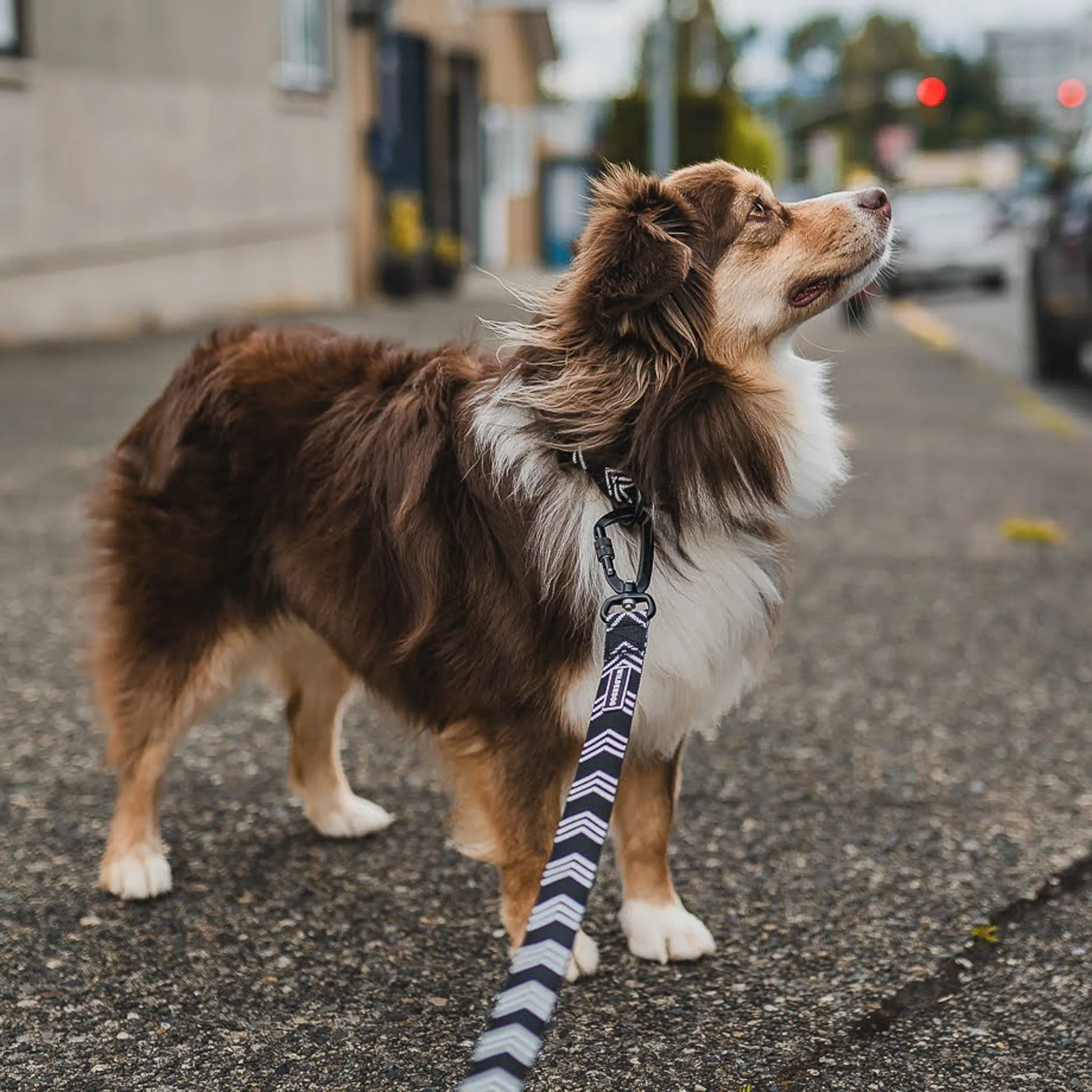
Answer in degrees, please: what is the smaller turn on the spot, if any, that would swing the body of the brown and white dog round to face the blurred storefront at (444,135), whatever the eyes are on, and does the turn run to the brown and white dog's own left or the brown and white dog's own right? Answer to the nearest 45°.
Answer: approximately 135° to the brown and white dog's own left

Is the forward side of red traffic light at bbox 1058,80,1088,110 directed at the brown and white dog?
yes

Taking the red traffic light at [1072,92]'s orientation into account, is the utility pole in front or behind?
in front

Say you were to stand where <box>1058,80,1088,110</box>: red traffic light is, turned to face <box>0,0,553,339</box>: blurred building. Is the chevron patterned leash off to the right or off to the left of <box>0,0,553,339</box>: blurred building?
left

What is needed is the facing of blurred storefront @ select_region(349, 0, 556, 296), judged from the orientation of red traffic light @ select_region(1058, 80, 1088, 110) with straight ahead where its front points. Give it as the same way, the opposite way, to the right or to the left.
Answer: to the left

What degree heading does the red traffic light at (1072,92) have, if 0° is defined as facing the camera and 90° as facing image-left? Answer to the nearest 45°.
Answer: approximately 0°

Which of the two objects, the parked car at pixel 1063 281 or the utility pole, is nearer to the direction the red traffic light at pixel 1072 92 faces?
the parked car

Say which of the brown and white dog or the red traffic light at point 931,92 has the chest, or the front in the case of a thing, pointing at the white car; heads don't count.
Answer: the red traffic light

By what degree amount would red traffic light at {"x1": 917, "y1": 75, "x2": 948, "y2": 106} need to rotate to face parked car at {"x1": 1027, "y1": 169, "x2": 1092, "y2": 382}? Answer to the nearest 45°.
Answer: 0° — it already faces it

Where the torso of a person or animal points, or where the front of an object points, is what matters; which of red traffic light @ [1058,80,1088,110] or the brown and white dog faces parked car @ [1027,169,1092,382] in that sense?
the red traffic light

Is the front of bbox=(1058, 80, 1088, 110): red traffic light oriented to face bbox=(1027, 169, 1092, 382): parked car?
yes

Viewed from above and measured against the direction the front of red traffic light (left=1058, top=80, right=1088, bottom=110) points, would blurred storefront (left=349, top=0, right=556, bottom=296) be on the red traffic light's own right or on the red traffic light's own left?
on the red traffic light's own right
